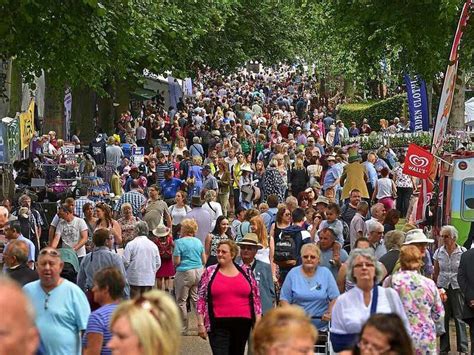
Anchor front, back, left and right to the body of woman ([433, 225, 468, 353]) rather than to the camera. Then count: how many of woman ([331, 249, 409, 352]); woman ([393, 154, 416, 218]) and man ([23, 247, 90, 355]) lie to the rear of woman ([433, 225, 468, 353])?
1

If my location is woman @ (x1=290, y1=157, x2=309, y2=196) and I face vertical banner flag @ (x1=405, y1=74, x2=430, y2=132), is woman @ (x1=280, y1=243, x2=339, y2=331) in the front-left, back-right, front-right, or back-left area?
back-right

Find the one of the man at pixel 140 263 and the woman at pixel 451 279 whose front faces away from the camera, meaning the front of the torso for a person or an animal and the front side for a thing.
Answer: the man

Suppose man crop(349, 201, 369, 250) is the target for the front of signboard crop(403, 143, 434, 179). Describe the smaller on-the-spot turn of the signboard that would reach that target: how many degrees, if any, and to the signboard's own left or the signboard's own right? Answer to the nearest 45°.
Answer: approximately 45° to the signboard's own right

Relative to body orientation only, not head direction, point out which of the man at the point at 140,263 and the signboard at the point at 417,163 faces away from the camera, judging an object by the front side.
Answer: the man

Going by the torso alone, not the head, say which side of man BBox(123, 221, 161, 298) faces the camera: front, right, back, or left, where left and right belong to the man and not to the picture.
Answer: back

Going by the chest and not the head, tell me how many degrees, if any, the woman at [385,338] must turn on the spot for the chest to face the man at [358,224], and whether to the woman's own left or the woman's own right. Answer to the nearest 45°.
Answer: approximately 135° to the woman's own right
